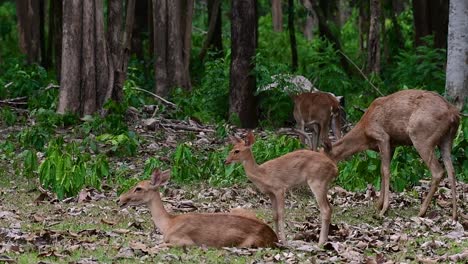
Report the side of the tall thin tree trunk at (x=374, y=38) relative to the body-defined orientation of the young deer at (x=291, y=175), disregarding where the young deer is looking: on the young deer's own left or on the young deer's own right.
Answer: on the young deer's own right

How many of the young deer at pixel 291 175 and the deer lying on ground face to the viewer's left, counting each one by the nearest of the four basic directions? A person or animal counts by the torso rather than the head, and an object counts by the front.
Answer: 2

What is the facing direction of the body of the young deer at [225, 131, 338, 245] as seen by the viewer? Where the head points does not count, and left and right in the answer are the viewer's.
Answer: facing to the left of the viewer

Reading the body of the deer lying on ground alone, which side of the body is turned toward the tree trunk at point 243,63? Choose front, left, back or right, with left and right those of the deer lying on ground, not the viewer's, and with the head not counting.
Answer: right

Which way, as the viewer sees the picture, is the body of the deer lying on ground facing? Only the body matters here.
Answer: to the viewer's left

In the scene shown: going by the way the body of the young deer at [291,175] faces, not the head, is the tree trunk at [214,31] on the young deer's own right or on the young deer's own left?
on the young deer's own right

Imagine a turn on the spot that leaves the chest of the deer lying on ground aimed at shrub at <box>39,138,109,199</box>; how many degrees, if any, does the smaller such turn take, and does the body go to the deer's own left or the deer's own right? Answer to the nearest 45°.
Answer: approximately 45° to the deer's own right

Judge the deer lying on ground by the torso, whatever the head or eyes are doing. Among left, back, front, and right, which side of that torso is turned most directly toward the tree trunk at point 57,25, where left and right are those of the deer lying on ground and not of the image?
right
